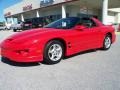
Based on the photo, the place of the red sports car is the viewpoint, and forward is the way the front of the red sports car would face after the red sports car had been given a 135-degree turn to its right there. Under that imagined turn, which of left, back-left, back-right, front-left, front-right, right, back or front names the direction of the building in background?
front

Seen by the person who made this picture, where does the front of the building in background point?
facing the viewer and to the left of the viewer

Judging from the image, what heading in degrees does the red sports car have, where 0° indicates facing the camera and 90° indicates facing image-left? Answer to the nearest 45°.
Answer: approximately 45°
